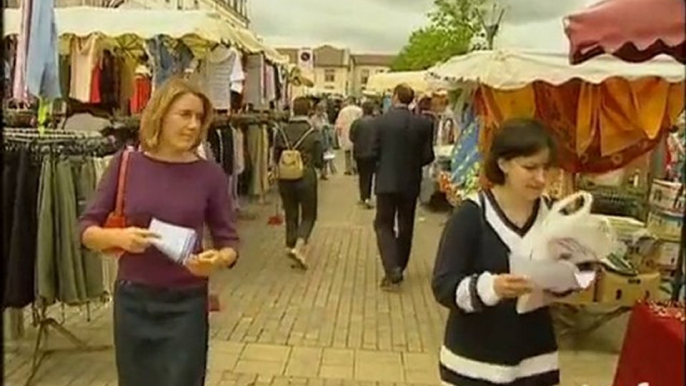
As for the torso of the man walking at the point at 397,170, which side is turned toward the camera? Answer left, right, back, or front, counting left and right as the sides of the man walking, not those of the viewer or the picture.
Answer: back

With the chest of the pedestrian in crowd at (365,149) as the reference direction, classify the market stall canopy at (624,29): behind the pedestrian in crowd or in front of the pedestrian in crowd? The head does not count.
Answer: behind

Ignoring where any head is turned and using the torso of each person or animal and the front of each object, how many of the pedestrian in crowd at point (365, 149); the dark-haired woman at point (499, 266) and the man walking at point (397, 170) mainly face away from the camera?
2

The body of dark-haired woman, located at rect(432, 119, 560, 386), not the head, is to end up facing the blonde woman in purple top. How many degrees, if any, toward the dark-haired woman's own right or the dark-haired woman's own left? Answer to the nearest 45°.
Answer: approximately 135° to the dark-haired woman's own right

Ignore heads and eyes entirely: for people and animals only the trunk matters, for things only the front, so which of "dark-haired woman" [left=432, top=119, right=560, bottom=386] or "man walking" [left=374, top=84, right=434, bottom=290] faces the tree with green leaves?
the man walking

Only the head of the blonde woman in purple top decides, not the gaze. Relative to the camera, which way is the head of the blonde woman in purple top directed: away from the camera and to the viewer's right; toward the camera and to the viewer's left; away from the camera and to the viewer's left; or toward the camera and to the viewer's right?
toward the camera and to the viewer's right

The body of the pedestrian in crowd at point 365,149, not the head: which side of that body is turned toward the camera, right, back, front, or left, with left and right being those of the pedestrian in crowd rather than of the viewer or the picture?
back

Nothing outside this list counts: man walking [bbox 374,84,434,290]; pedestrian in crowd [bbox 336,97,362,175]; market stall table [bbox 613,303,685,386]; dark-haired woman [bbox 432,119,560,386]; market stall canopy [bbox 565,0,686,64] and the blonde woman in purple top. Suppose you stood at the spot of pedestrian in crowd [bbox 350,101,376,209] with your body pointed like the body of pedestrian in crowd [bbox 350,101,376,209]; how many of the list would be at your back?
5
